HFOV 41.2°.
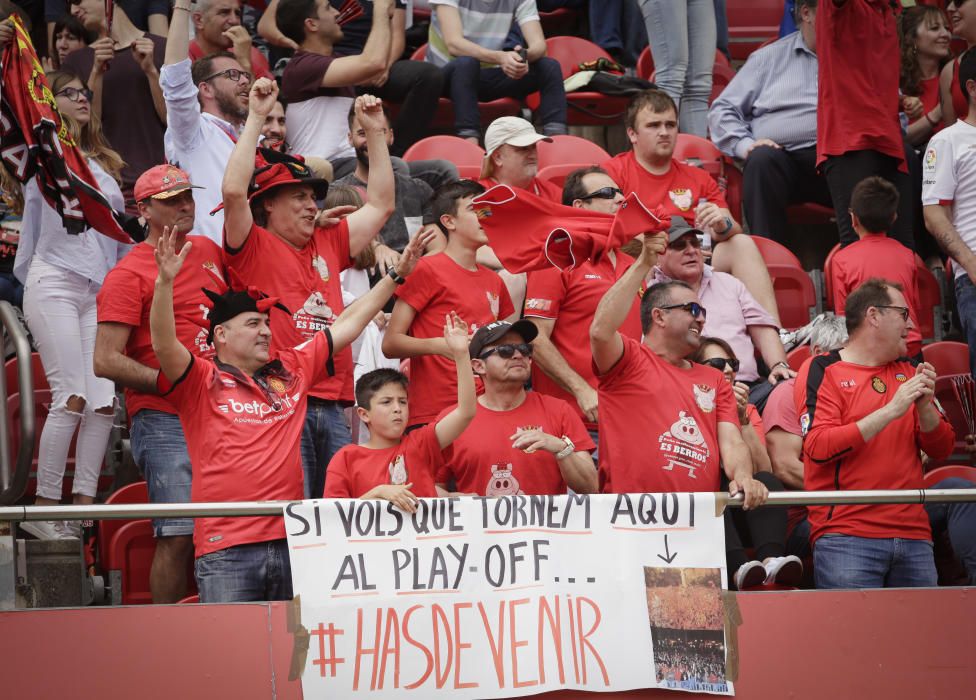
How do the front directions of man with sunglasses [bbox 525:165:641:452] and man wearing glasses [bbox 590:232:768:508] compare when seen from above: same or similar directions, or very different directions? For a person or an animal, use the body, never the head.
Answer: same or similar directions

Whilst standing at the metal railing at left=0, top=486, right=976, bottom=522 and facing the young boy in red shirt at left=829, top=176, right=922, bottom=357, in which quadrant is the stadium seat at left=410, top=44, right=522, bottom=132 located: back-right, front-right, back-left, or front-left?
front-left

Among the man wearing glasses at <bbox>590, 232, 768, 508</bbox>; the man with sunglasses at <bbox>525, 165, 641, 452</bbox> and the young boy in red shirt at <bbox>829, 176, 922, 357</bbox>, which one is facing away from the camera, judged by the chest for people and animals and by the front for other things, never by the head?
the young boy in red shirt

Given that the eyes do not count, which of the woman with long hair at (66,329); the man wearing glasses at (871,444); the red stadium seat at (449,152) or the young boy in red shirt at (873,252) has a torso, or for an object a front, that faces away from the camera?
the young boy in red shirt

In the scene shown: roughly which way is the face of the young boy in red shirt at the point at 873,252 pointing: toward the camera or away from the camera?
away from the camera

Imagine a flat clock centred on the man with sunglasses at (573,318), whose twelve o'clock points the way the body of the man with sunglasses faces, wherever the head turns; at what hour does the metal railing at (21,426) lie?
The metal railing is roughly at 4 o'clock from the man with sunglasses.

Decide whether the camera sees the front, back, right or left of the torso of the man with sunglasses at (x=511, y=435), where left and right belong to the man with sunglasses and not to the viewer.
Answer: front

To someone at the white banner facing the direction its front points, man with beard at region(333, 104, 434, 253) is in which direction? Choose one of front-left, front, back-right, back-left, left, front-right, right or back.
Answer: back

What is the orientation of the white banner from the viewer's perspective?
toward the camera

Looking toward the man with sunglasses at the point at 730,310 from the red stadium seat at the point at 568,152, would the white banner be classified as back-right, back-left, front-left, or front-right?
front-right

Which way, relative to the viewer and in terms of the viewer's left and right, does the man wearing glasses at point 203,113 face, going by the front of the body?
facing the viewer and to the right of the viewer

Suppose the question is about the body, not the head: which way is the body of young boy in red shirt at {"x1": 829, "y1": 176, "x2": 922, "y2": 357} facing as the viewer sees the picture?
away from the camera

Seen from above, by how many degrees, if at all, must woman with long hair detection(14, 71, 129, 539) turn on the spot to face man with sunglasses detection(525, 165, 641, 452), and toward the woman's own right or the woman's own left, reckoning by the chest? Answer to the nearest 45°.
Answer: approximately 45° to the woman's own left

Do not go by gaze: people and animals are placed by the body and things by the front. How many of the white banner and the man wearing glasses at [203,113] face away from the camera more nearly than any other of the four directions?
0

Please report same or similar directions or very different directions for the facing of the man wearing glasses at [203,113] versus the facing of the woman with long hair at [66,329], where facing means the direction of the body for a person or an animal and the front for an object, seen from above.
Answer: same or similar directions

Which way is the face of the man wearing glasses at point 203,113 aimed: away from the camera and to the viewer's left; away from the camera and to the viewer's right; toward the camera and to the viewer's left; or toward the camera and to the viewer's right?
toward the camera and to the viewer's right

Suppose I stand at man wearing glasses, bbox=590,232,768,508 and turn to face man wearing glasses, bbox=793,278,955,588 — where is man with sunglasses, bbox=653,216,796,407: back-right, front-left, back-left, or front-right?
front-left

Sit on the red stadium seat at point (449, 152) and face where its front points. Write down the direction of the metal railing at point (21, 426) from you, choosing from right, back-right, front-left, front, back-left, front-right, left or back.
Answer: front-right

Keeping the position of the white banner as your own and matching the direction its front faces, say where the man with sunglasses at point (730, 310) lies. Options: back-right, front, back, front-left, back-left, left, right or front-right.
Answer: back-left
